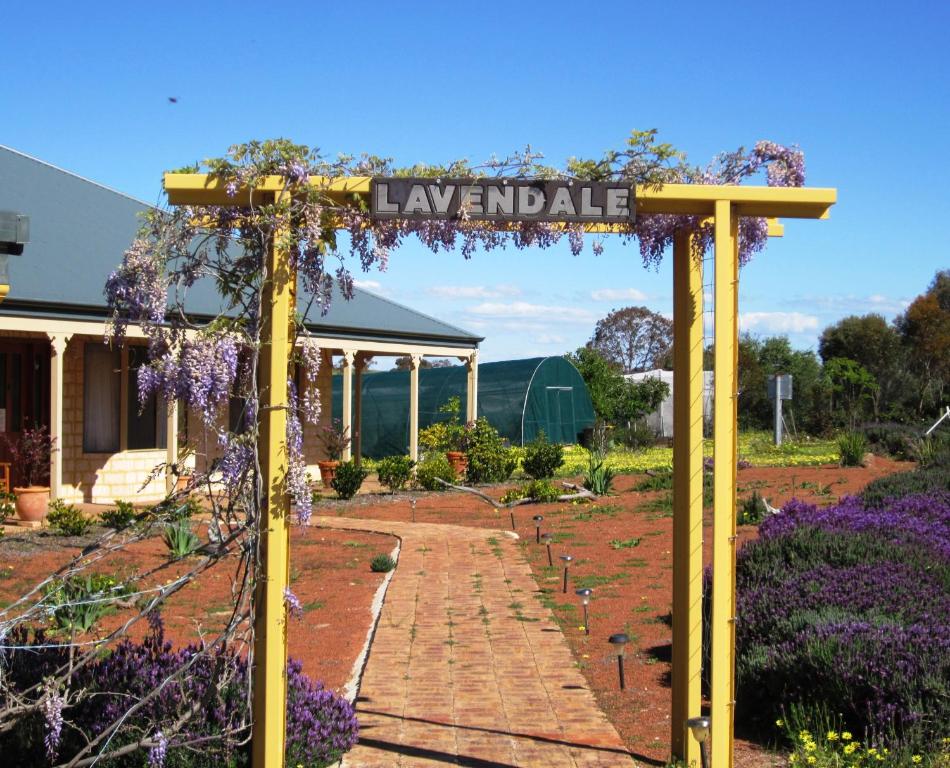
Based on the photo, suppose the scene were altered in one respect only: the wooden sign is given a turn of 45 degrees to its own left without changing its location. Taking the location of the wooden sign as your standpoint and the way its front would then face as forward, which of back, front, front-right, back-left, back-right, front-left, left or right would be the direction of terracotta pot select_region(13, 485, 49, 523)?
back

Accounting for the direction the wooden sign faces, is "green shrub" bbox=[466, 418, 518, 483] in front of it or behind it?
behind

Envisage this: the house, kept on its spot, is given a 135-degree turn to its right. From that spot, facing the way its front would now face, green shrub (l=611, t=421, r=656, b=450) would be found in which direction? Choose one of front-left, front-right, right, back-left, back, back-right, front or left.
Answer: back-right

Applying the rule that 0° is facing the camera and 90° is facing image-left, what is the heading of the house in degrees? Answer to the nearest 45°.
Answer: approximately 315°

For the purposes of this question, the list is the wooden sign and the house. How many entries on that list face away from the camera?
0

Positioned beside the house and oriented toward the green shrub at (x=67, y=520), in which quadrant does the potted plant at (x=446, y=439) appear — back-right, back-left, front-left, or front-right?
back-left

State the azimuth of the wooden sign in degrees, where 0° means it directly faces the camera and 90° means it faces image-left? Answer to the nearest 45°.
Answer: approximately 0°

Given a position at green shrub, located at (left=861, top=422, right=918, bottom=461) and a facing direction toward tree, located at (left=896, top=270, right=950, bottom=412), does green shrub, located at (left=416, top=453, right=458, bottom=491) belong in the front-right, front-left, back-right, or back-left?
back-left

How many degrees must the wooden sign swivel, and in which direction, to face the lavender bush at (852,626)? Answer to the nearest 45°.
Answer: approximately 135° to its left

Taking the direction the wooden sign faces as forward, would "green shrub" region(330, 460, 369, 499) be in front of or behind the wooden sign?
behind

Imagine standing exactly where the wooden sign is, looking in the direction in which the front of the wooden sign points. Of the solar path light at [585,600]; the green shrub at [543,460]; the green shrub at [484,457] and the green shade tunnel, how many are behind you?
4

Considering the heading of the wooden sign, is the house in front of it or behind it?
behind

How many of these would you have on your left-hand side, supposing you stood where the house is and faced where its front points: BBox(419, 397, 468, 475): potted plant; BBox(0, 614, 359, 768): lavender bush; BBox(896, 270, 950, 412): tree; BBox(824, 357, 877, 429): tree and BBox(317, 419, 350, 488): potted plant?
4

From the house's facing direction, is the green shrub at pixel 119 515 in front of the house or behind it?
in front

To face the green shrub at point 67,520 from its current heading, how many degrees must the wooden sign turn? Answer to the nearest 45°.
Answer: approximately 135° to its right

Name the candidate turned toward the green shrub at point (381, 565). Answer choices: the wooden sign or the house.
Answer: the house

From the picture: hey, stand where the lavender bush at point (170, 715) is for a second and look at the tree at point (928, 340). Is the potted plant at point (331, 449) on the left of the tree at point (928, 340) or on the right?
left
